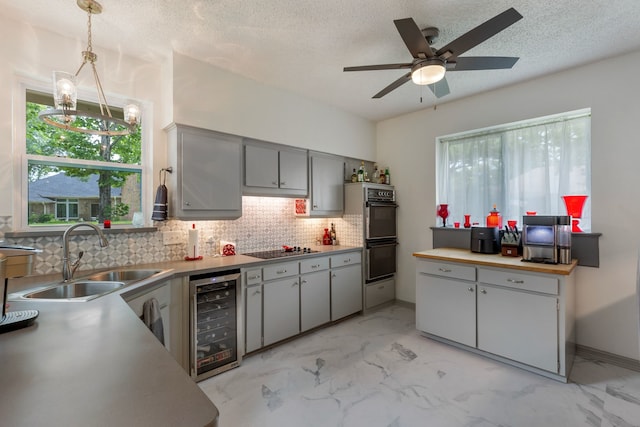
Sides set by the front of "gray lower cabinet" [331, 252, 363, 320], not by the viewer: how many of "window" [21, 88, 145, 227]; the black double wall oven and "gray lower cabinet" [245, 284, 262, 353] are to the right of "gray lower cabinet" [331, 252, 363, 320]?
2

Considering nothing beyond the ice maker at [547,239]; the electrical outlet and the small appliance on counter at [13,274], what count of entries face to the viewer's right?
1

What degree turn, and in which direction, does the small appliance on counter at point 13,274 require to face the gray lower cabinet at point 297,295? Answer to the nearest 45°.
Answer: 0° — it already faces it

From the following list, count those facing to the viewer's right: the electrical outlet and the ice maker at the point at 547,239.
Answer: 0

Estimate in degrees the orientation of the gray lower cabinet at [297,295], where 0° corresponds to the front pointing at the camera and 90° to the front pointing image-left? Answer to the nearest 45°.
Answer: approximately 315°

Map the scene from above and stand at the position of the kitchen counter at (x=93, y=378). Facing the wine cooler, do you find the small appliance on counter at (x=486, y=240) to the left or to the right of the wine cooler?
right

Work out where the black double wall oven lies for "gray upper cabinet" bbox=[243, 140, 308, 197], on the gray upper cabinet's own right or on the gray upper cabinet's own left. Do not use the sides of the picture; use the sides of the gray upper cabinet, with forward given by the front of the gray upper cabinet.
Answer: on the gray upper cabinet's own left

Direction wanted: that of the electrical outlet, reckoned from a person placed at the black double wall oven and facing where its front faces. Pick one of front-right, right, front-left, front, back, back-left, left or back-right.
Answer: right

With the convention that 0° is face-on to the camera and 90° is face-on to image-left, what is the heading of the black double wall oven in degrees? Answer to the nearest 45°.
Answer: approximately 315°

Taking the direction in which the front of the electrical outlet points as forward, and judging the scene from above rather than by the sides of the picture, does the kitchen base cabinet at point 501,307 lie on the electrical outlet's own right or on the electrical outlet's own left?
on the electrical outlet's own left

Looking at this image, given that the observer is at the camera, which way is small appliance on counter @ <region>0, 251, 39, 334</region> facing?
facing to the right of the viewer

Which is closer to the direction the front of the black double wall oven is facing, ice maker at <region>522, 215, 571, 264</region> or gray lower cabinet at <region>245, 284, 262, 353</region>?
the ice maker

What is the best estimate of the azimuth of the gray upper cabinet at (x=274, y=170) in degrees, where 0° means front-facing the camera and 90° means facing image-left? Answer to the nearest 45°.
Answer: approximately 315°

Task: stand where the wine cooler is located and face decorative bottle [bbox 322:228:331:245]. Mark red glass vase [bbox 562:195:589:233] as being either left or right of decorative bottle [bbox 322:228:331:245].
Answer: right
